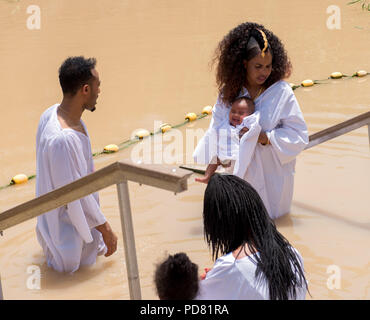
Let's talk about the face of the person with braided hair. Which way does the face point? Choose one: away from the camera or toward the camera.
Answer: away from the camera

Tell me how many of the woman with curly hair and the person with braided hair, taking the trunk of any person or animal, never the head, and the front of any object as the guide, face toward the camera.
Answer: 1

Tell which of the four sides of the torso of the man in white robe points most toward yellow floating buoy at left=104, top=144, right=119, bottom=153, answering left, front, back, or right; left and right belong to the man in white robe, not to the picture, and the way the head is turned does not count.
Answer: left

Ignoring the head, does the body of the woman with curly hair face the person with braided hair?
yes

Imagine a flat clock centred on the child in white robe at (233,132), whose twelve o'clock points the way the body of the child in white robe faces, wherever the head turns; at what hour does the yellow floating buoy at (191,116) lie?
The yellow floating buoy is roughly at 4 o'clock from the child in white robe.

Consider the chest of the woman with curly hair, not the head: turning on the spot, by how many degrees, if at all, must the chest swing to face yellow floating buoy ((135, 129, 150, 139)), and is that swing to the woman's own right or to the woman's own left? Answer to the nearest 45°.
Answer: approximately 135° to the woman's own right

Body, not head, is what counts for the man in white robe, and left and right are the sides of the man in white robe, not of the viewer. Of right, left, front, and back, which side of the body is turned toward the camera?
right

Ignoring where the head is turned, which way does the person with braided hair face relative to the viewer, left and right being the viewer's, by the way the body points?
facing away from the viewer and to the left of the viewer

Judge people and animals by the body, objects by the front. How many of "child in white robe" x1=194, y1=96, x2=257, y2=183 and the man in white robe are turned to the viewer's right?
1

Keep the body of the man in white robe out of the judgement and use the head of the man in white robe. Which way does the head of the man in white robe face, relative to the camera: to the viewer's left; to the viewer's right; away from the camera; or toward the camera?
to the viewer's right

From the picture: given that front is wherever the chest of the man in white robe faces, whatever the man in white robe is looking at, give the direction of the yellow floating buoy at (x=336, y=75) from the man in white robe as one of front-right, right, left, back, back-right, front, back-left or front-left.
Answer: front-left

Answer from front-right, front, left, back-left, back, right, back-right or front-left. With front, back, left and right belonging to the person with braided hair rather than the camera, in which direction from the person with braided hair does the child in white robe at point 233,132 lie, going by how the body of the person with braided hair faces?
front-right

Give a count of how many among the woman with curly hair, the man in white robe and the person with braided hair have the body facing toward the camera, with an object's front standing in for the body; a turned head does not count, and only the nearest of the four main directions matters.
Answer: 1

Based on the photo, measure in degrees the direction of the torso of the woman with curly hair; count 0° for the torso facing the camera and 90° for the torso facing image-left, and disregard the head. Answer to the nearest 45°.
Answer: approximately 0°

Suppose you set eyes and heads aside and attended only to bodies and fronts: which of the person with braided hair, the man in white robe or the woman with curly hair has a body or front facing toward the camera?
the woman with curly hair
